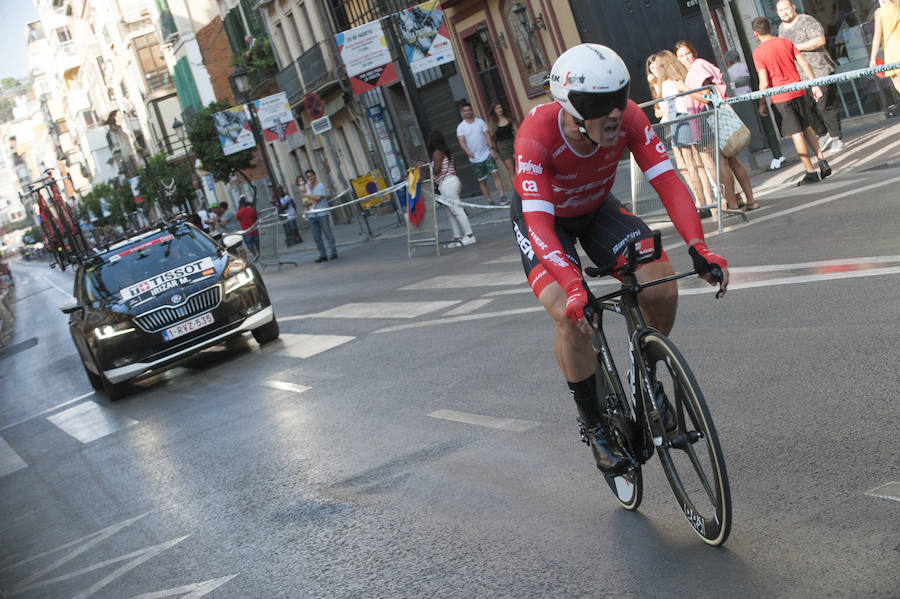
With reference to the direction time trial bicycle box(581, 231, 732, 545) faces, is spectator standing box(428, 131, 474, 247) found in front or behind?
behind

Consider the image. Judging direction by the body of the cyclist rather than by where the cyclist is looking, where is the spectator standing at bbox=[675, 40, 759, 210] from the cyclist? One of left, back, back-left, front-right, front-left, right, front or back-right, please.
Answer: back-left

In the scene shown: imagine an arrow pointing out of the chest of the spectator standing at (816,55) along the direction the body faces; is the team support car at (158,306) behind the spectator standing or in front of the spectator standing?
in front

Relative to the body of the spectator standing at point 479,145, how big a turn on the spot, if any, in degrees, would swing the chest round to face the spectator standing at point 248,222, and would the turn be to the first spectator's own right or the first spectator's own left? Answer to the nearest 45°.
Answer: approximately 135° to the first spectator's own right

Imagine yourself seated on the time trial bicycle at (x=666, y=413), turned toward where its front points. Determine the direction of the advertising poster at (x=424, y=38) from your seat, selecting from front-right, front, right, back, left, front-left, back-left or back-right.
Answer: back-left

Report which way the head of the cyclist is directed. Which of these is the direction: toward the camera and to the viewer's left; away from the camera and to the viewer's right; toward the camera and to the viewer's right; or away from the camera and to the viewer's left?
toward the camera and to the viewer's right

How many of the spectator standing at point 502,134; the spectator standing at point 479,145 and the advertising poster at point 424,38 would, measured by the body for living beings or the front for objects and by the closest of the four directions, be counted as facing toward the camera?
3

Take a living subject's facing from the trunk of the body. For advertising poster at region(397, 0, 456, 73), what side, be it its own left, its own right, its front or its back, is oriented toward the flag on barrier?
front

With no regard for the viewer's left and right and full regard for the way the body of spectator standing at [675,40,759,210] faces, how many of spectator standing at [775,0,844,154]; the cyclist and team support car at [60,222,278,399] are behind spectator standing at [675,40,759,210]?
1

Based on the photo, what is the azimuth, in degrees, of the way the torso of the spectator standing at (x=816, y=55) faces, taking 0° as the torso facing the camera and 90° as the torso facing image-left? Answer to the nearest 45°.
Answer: approximately 45°

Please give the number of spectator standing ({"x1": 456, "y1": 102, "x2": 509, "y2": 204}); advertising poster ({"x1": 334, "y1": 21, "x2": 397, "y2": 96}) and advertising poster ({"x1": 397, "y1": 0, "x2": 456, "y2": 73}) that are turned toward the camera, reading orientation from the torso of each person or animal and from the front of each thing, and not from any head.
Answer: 3

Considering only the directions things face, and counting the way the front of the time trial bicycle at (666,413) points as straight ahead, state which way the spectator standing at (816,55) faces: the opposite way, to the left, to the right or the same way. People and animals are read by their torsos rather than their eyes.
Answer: to the right
